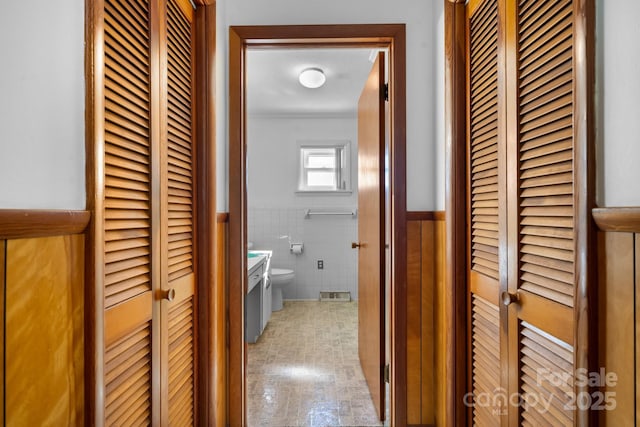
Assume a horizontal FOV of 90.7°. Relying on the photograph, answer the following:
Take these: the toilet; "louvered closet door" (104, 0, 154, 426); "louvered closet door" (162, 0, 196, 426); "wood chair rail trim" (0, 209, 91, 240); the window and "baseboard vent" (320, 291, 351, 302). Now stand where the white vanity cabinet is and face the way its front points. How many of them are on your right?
3

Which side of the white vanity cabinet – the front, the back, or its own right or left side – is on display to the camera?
right

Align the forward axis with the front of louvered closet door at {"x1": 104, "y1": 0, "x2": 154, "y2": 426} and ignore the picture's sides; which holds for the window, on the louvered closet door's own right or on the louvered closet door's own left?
on the louvered closet door's own left

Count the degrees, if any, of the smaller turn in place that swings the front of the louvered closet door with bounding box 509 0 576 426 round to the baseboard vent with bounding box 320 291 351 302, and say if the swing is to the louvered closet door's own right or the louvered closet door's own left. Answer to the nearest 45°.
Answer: approximately 90° to the louvered closet door's own right

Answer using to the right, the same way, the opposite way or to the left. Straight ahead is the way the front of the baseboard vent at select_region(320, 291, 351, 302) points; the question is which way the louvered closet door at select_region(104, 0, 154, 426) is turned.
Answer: to the left

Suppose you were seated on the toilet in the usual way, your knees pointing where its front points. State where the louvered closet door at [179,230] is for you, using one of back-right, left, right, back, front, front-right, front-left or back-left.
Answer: right

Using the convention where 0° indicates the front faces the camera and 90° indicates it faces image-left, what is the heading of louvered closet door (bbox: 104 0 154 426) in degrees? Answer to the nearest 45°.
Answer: approximately 315°

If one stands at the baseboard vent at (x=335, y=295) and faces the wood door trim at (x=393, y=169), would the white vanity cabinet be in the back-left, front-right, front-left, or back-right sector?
front-right

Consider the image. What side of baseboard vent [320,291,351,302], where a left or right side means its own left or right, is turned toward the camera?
front

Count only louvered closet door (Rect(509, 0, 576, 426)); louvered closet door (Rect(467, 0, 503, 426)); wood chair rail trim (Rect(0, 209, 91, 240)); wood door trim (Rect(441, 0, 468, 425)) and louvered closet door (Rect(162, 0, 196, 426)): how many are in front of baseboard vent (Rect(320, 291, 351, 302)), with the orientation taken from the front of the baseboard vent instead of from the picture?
5
